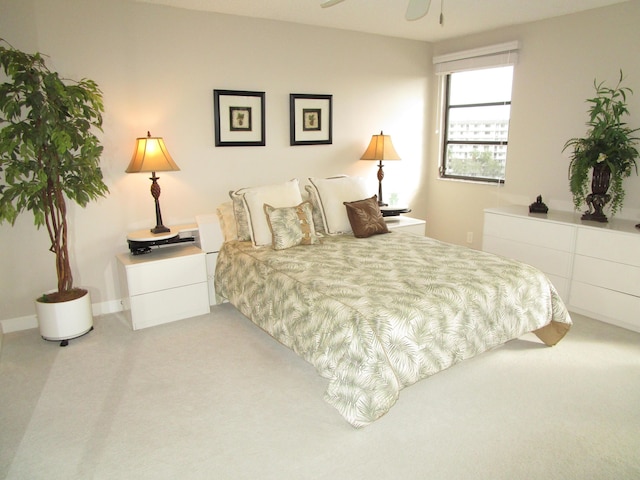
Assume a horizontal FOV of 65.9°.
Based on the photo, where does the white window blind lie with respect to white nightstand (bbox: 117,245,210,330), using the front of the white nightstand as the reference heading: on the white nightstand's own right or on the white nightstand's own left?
on the white nightstand's own left

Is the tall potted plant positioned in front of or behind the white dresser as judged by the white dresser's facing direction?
in front

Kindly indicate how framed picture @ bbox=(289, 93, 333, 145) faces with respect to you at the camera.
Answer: facing the viewer and to the right of the viewer

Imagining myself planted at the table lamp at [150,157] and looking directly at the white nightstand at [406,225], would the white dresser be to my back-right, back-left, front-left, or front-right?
front-right

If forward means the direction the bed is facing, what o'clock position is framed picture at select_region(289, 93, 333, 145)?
The framed picture is roughly at 7 o'clock from the bed.

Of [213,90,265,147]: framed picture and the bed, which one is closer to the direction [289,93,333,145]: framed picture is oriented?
the bed

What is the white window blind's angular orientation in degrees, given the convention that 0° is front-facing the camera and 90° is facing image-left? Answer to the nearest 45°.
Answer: approximately 45°

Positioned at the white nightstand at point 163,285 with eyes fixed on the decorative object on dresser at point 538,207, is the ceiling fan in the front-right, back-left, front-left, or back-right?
front-right

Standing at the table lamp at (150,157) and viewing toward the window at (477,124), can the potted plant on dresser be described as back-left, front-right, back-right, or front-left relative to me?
front-right

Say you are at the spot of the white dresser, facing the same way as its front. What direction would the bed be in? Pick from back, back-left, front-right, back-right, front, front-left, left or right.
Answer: front

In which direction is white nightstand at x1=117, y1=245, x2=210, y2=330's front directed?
toward the camera

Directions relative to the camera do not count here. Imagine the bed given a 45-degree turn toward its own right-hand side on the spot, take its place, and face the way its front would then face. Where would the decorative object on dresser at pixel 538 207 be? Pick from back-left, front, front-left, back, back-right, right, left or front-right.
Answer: back-left

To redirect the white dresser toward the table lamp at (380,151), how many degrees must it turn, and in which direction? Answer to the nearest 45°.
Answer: approximately 45° to its right

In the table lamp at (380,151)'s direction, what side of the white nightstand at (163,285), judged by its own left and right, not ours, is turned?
left

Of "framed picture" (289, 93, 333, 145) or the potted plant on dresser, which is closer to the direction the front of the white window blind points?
the framed picture

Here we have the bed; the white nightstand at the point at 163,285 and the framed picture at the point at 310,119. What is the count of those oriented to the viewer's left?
0

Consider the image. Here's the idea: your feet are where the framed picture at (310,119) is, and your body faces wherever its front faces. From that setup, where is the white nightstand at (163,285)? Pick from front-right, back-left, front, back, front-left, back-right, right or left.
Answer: right
